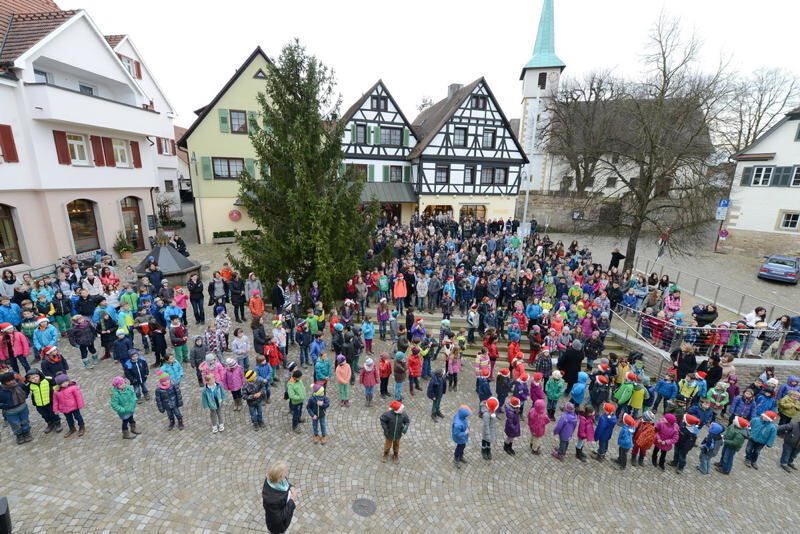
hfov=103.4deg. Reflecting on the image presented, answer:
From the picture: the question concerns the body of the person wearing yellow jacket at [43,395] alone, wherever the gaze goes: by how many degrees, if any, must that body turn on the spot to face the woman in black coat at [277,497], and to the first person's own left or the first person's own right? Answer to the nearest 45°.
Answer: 0° — they already face them

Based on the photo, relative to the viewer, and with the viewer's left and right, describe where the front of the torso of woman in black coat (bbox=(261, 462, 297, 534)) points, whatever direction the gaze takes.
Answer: facing away from the viewer and to the right of the viewer

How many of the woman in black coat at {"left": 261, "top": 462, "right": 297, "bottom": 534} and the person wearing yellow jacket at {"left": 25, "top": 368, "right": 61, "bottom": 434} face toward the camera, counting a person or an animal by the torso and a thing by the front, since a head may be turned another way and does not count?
1

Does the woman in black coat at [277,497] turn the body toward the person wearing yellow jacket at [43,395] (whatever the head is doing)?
no

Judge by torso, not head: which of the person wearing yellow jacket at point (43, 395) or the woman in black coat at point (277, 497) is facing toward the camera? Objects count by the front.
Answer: the person wearing yellow jacket

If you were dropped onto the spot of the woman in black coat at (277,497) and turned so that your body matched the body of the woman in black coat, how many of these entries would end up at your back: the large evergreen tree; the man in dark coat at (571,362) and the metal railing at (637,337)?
0

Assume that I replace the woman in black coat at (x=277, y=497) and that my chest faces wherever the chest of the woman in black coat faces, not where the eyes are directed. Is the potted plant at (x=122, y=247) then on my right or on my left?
on my left

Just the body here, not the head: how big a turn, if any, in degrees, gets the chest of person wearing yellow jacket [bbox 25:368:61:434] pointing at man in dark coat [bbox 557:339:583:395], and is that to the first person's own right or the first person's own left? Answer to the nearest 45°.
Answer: approximately 45° to the first person's own left

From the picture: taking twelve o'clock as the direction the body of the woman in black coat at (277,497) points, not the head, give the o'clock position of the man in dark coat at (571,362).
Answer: The man in dark coat is roughly at 1 o'clock from the woman in black coat.

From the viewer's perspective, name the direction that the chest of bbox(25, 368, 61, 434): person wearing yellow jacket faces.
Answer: toward the camera

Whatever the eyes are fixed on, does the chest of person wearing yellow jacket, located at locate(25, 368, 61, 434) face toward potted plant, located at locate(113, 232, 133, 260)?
no
